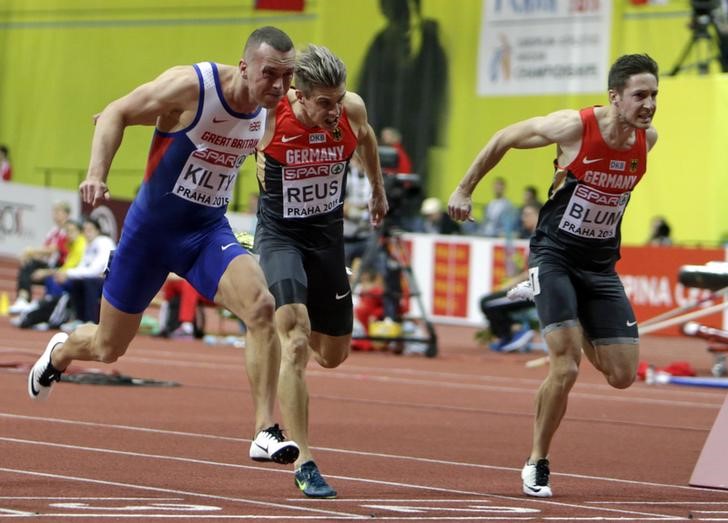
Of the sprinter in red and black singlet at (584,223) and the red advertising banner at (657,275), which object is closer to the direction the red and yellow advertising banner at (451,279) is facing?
the sprinter in red and black singlet

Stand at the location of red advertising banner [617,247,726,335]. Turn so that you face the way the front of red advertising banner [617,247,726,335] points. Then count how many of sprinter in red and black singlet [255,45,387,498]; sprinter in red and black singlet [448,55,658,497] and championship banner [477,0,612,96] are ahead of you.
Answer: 2

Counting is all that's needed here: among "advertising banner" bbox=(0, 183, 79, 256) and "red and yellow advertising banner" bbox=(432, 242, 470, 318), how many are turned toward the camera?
2

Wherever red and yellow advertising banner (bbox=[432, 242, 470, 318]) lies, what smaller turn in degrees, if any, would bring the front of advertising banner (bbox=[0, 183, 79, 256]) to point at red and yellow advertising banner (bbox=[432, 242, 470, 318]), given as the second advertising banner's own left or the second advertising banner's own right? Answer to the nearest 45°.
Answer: approximately 45° to the second advertising banner's own left
